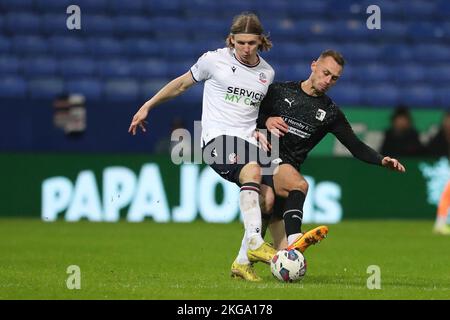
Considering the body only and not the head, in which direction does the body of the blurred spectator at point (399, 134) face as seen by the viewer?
toward the camera

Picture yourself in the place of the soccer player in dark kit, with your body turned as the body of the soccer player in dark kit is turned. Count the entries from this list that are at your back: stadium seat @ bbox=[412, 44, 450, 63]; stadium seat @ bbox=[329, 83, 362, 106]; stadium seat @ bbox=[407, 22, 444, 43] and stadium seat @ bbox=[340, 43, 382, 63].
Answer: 4

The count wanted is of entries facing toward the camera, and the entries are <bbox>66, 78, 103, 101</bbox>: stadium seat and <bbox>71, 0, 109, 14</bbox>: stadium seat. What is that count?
2

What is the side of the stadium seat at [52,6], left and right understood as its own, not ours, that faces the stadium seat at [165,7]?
left

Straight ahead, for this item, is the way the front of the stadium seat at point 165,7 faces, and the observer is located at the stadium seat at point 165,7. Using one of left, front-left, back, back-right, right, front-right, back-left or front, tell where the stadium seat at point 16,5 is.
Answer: right

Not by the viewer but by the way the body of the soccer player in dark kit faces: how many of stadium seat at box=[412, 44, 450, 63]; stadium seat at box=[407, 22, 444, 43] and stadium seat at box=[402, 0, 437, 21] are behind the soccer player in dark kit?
3

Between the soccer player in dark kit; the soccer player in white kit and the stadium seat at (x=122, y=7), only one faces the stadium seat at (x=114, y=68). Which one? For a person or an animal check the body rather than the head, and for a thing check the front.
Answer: the stadium seat at (x=122, y=7)

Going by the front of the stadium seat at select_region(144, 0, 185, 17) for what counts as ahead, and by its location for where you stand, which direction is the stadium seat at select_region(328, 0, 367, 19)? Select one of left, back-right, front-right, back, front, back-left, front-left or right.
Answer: left

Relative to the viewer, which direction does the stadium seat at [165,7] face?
toward the camera

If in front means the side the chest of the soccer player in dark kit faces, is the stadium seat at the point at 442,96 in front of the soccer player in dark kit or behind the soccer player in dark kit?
behind

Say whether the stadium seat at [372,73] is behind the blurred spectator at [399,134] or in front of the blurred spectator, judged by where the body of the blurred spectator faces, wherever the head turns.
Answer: behind

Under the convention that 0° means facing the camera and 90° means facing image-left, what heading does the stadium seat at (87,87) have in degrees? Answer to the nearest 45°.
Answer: approximately 0°

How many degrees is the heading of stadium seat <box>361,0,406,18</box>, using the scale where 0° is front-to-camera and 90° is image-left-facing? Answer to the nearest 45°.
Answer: approximately 0°

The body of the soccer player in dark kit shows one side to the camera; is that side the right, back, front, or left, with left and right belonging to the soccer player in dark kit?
front

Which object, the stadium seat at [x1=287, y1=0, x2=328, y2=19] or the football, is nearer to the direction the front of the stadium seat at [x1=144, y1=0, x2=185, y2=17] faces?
the football
